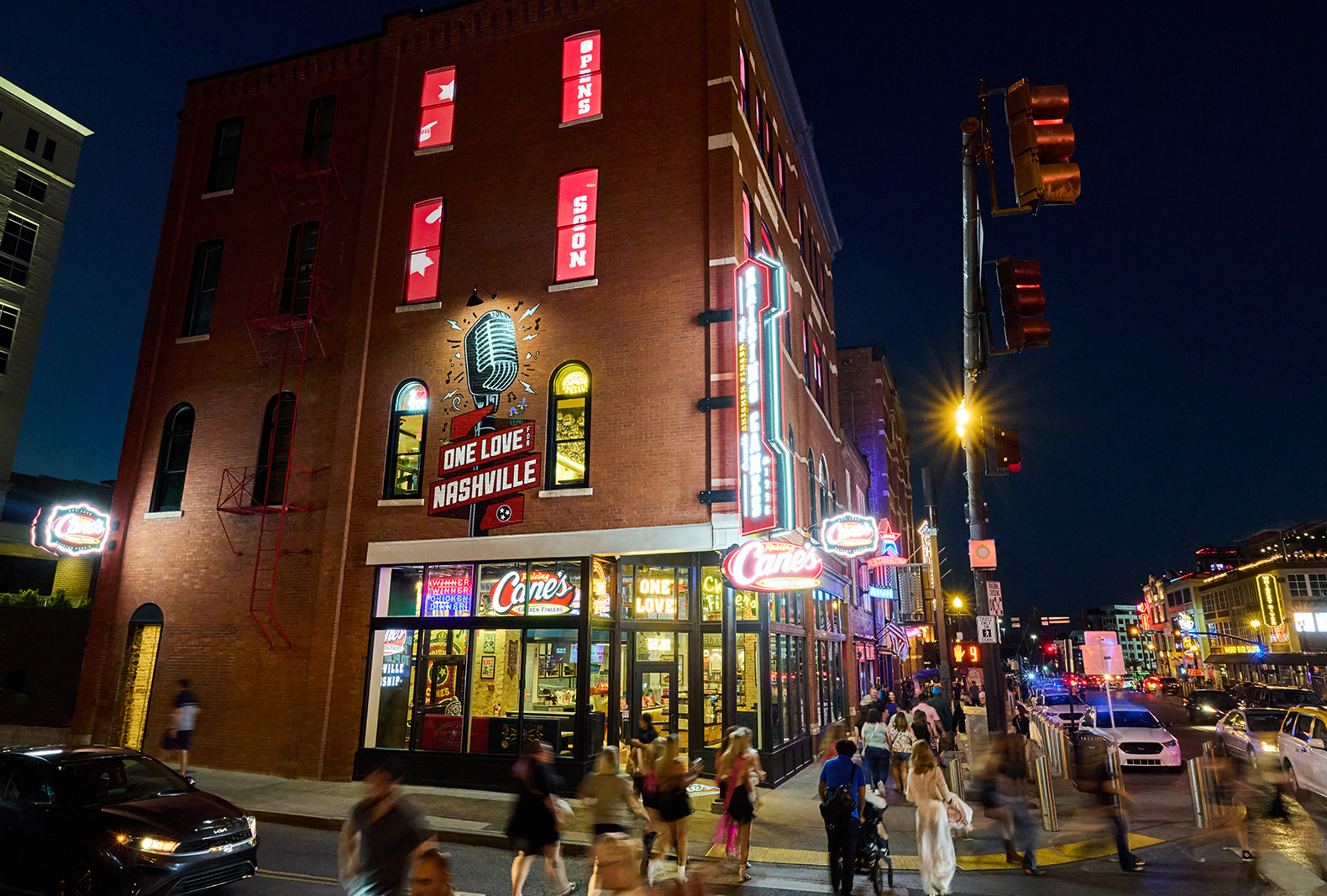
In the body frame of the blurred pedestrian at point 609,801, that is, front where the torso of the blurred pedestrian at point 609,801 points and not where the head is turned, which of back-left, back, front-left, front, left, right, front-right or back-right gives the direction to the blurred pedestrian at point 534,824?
left

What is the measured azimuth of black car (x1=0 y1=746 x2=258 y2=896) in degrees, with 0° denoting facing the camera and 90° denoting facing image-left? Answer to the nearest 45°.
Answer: approximately 315°

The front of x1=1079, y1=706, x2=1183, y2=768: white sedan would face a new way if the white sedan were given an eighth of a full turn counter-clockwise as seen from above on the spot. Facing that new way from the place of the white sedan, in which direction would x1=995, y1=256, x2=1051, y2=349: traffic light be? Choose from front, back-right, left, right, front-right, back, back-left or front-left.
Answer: right

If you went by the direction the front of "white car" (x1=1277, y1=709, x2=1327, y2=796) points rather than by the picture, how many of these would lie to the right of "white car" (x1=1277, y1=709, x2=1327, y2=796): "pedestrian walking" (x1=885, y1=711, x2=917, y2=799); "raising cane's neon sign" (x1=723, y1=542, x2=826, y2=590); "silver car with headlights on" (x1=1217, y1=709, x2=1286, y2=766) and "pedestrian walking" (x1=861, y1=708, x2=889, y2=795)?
3

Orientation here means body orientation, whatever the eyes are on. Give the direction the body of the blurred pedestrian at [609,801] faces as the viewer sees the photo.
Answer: away from the camera

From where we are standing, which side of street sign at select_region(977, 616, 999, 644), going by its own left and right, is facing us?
front

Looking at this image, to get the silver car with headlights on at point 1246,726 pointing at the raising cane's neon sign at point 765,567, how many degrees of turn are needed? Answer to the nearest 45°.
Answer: approximately 90° to its right

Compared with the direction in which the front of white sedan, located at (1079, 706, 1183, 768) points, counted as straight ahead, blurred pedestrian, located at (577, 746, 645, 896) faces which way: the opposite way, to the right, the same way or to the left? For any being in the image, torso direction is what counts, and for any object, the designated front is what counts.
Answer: the opposite way

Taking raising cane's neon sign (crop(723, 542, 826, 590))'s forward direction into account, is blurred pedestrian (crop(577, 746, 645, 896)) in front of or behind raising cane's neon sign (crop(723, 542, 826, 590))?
in front

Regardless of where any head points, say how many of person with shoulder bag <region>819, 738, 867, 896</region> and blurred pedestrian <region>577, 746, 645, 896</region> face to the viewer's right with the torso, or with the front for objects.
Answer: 0

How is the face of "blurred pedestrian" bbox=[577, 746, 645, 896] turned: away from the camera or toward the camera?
away from the camera

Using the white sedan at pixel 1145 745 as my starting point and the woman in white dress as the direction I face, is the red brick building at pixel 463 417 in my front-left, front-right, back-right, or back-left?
front-right

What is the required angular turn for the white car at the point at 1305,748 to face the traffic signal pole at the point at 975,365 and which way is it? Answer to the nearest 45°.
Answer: approximately 45° to its right
